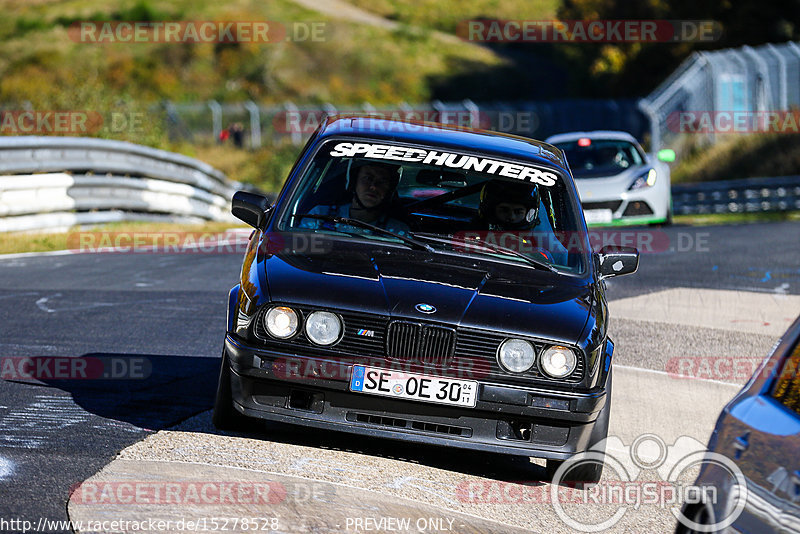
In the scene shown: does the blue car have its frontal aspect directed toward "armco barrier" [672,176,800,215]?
no

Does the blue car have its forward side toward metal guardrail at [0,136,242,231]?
no

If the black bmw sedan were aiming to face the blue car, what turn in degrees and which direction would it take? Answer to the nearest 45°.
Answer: approximately 45° to its left

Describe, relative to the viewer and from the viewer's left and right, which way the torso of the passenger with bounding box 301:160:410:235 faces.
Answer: facing the viewer

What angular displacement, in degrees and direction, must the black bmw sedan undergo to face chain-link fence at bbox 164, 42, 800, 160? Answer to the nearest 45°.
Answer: approximately 180°

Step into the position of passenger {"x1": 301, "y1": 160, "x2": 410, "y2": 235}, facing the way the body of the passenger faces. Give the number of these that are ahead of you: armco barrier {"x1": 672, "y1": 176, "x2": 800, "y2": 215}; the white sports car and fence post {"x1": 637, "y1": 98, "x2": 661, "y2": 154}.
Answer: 0

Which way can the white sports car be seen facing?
toward the camera

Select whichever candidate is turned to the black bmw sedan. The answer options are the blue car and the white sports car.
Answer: the white sports car

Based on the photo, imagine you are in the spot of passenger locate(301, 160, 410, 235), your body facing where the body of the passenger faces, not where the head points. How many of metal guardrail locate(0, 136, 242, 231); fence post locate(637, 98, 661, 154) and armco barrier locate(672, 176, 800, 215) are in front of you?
0

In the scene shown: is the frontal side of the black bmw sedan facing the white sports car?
no

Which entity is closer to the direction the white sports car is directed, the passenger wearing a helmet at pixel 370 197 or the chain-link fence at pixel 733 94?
the passenger wearing a helmet

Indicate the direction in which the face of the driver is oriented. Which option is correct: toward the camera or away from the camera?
toward the camera

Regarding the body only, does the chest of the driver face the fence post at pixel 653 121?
no

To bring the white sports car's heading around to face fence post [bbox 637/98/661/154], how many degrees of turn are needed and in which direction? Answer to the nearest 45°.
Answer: approximately 180°

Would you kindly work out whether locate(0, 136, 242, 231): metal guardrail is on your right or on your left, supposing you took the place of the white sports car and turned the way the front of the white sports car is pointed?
on your right
